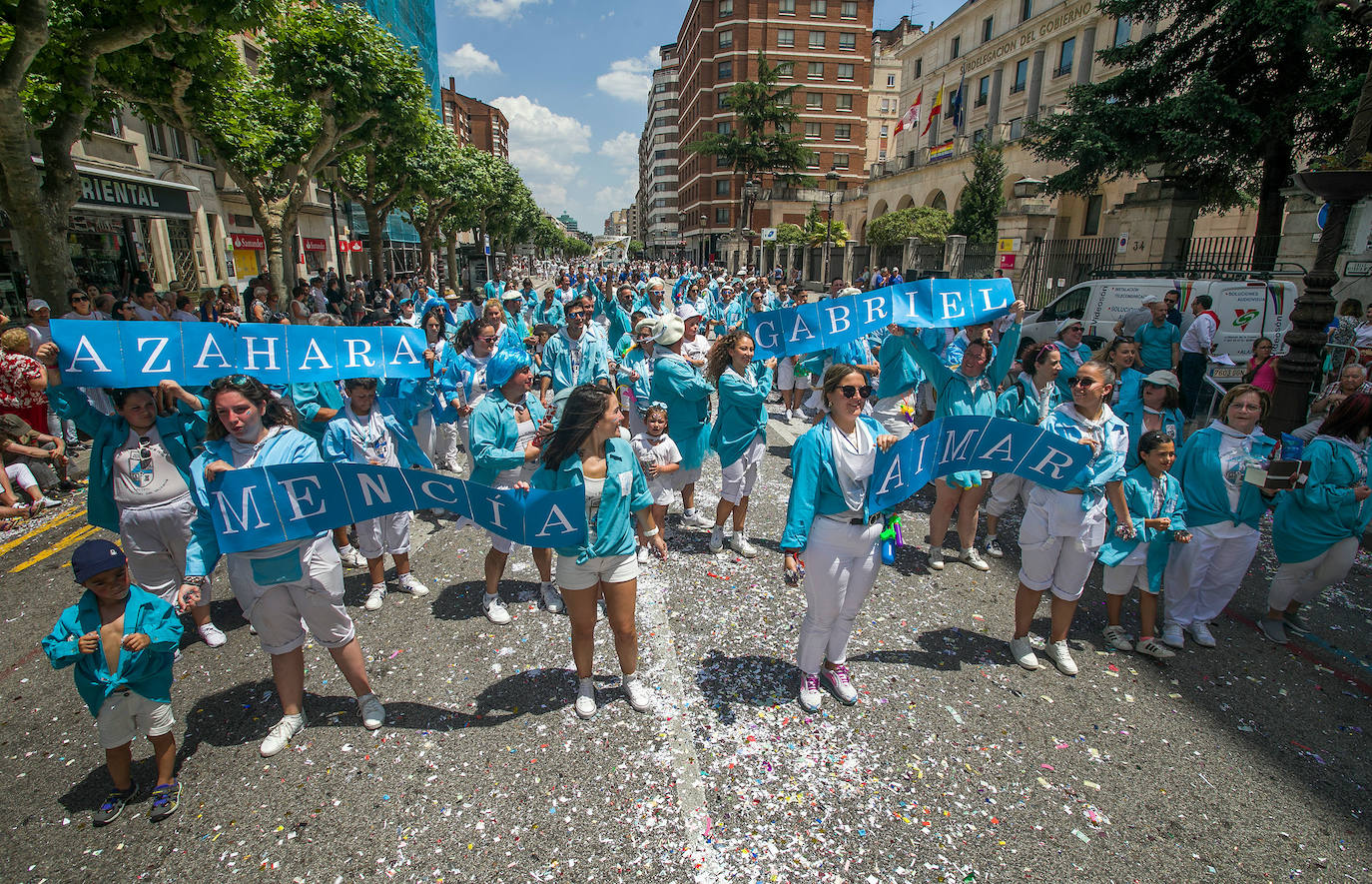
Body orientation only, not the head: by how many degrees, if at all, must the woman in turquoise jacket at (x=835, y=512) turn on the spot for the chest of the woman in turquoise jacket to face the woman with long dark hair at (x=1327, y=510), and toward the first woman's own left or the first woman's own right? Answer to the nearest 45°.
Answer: approximately 90° to the first woman's own left

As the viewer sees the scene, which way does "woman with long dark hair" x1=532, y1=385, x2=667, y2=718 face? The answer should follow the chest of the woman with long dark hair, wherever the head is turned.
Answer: toward the camera

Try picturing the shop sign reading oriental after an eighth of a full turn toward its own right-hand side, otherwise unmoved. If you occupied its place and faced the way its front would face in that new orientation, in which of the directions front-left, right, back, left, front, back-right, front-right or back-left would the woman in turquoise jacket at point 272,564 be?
front

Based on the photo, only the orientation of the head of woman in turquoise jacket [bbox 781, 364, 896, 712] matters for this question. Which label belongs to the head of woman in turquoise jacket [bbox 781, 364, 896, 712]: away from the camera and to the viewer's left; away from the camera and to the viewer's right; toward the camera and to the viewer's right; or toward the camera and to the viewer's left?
toward the camera and to the viewer's right

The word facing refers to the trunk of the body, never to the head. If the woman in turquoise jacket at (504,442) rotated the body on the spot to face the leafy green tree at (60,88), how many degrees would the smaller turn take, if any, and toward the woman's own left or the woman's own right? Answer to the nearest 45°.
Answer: approximately 180°

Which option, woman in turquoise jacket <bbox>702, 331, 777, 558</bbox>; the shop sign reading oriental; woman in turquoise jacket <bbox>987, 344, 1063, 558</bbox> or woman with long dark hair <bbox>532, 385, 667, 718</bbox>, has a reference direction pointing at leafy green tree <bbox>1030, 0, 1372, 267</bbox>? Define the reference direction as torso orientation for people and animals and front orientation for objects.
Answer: the shop sign reading oriental

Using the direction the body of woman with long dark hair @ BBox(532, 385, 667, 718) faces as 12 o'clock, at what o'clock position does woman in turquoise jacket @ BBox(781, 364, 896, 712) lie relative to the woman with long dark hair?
The woman in turquoise jacket is roughly at 9 o'clock from the woman with long dark hair.

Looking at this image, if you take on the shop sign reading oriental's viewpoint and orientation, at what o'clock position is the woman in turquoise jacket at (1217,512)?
The woman in turquoise jacket is roughly at 1 o'clock from the shop sign reading oriental.

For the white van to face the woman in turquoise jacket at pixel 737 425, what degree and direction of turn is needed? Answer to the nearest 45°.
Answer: approximately 90° to its left

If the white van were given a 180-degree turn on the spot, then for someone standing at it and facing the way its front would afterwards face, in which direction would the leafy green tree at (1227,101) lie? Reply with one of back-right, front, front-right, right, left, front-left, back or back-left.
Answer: back-left
